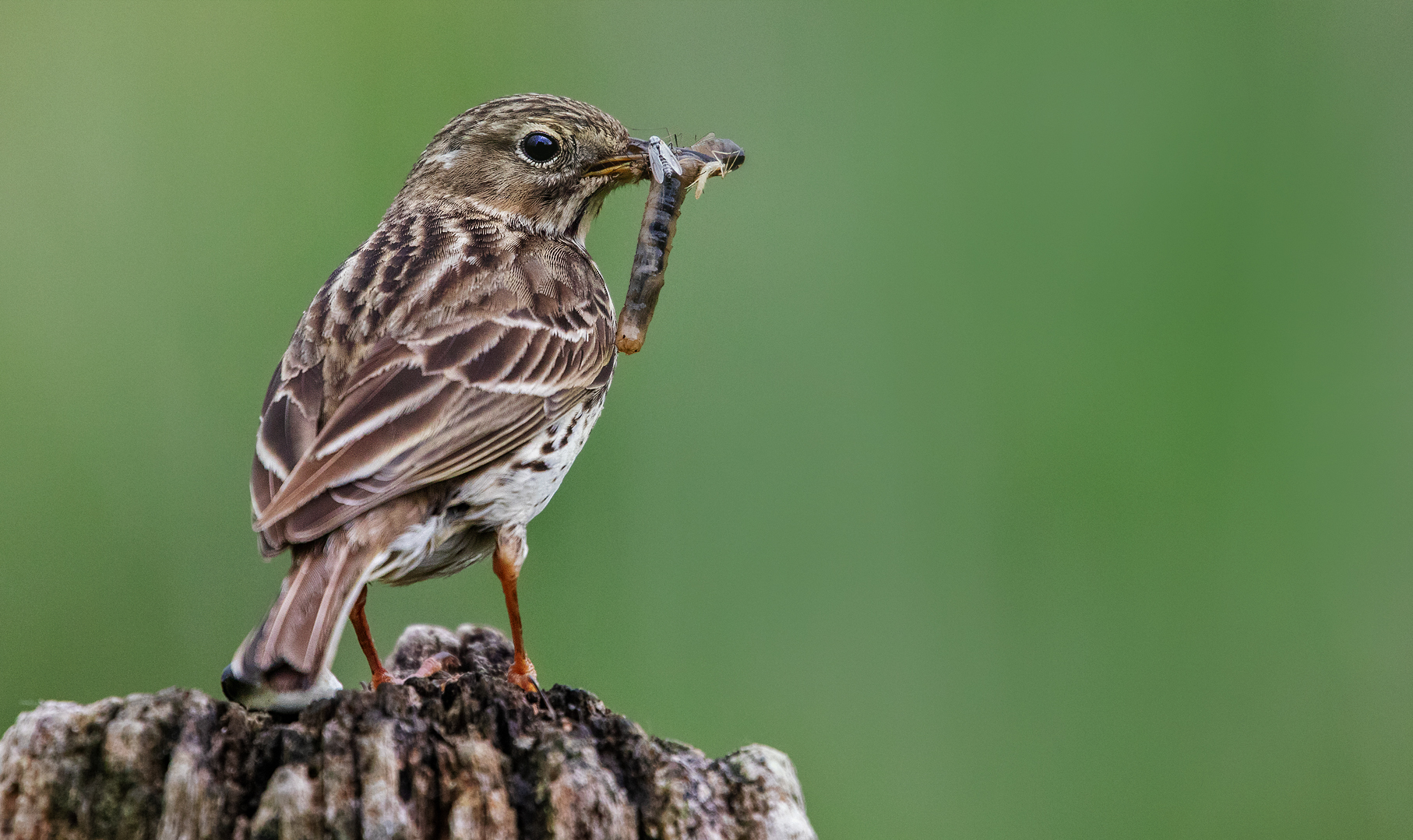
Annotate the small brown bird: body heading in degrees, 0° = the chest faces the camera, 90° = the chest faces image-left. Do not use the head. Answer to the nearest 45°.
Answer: approximately 225°
